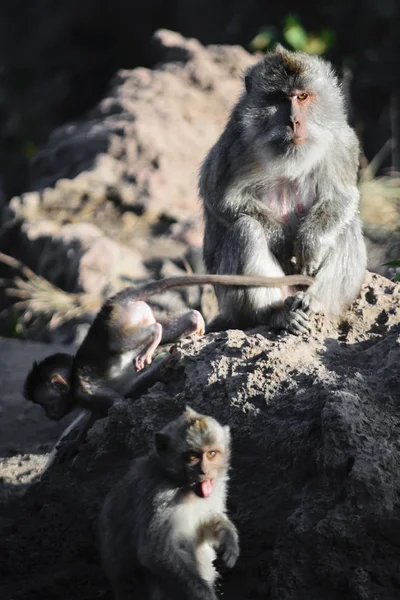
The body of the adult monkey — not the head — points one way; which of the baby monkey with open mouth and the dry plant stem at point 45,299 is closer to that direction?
the baby monkey with open mouth

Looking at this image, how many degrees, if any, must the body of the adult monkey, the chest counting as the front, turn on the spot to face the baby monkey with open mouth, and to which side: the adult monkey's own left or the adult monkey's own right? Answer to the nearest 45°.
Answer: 0° — it already faces it

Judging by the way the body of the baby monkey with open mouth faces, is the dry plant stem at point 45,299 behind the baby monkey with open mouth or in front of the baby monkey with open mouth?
behind

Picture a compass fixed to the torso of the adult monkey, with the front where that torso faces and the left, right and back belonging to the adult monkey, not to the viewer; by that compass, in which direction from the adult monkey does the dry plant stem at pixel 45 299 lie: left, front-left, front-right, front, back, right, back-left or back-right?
back-right

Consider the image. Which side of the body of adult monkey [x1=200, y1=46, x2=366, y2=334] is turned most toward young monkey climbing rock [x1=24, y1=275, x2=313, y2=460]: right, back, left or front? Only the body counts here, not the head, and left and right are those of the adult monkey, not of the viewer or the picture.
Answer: right

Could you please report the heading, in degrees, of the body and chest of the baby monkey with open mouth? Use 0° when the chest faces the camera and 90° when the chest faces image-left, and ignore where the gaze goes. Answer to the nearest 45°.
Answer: approximately 315°
